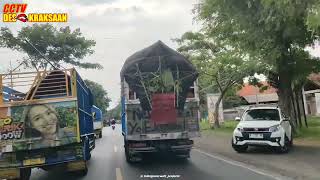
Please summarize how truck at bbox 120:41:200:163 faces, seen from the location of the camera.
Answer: facing away from the viewer

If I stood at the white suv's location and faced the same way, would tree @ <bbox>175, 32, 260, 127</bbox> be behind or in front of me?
behind

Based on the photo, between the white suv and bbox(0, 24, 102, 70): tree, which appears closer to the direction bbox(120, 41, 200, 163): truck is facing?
the tree

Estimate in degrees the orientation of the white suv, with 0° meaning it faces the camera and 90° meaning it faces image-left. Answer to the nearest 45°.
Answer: approximately 0°

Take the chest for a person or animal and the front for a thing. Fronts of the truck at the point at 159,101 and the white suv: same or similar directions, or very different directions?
very different directions

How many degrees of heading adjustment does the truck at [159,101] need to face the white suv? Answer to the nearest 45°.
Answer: approximately 45° to its right

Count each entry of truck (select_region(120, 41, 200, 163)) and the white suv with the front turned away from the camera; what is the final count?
1
